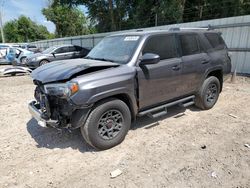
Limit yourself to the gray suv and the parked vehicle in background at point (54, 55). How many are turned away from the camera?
0

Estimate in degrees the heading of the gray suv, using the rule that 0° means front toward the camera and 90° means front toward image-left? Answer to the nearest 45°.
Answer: approximately 45°

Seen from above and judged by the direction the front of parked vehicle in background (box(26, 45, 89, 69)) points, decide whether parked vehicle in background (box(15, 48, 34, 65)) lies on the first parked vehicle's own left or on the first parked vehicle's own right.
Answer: on the first parked vehicle's own right

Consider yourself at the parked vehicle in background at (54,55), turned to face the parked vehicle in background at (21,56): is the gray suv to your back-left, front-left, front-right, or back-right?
back-left

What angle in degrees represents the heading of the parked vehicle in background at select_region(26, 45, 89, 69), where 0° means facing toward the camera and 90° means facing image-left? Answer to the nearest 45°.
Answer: approximately 45°
